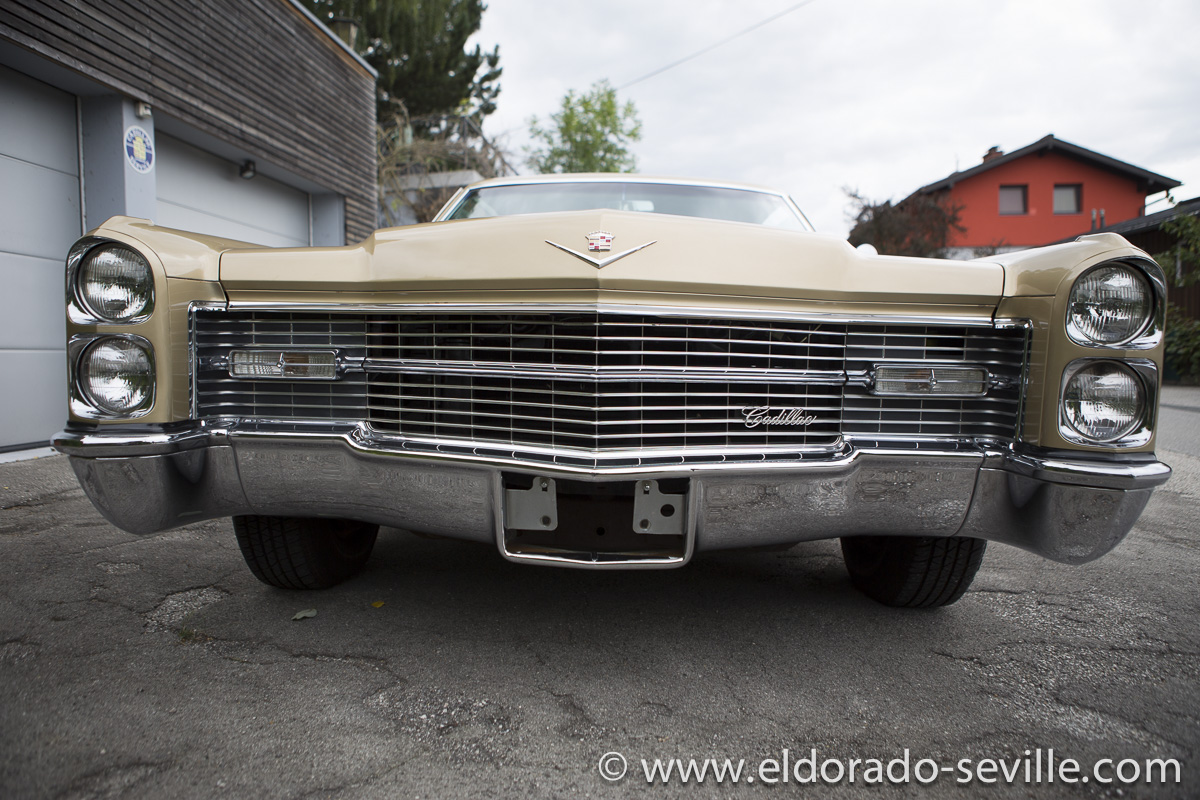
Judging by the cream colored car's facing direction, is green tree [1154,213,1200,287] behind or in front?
behind

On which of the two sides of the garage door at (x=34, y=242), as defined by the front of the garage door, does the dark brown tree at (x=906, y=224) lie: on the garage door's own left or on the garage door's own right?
on the garage door's own left

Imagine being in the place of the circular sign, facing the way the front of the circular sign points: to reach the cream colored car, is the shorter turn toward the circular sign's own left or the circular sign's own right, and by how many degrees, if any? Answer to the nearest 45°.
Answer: approximately 45° to the circular sign's own right

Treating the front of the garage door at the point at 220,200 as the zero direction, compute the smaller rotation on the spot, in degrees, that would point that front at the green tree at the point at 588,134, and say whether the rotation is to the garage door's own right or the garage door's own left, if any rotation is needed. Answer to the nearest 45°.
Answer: approximately 90° to the garage door's own left

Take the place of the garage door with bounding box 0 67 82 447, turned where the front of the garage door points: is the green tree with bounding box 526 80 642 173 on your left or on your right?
on your left

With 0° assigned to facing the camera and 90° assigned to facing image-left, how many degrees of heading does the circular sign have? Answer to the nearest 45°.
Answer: approximately 315°

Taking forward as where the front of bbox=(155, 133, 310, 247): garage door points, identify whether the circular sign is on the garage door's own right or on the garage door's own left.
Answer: on the garage door's own right

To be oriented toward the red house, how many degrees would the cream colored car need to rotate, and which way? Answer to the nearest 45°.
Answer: approximately 135° to its left

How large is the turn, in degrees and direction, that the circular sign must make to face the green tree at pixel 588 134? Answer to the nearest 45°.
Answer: approximately 90° to its left

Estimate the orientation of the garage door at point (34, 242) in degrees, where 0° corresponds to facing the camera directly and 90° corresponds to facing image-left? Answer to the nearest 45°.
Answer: approximately 315°

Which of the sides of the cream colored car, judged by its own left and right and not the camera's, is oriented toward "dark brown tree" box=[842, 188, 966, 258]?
back

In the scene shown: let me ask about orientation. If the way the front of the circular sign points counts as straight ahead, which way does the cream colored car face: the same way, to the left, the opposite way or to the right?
to the right
